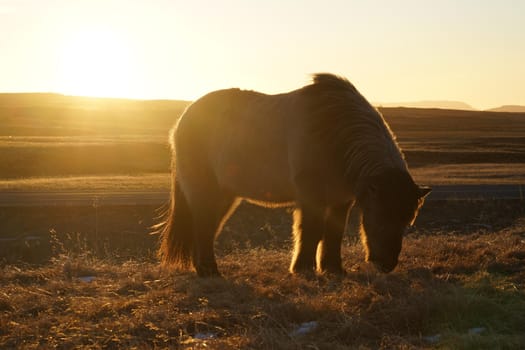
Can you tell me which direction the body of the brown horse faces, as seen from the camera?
to the viewer's right
